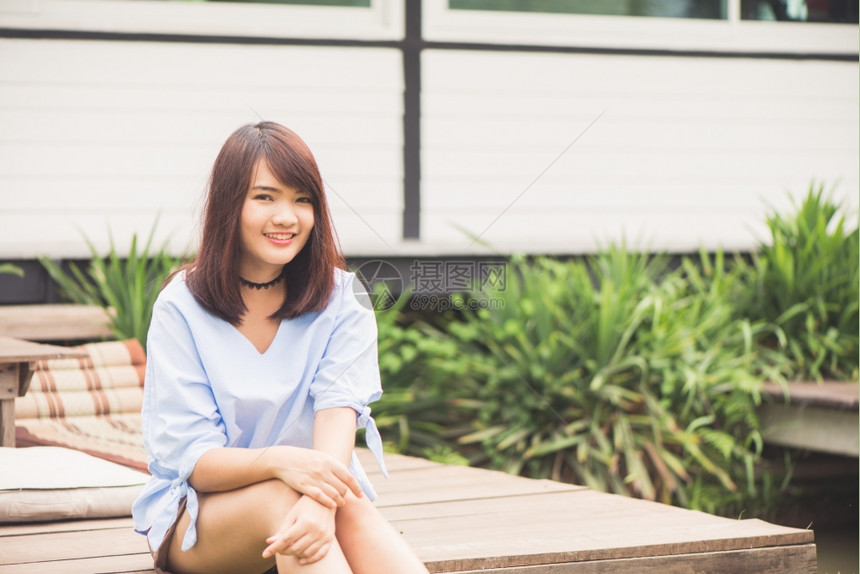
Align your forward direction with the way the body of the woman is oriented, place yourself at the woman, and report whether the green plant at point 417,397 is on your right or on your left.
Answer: on your left

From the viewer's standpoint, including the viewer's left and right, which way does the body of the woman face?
facing the viewer and to the right of the viewer

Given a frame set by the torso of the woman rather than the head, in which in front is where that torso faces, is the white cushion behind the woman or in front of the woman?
behind

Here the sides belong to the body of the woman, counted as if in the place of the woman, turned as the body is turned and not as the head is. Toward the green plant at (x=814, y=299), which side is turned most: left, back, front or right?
left

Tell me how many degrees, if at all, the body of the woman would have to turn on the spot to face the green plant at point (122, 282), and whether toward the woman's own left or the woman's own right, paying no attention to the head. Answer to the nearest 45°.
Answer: approximately 135° to the woman's own left
